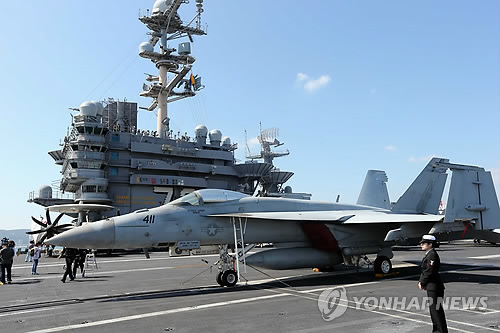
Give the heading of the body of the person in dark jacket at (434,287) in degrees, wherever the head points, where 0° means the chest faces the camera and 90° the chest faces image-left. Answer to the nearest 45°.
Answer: approximately 90°

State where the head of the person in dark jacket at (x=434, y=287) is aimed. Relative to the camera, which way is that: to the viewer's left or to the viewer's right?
to the viewer's left

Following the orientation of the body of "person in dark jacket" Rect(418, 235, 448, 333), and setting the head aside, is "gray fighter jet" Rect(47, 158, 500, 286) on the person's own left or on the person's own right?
on the person's own right
